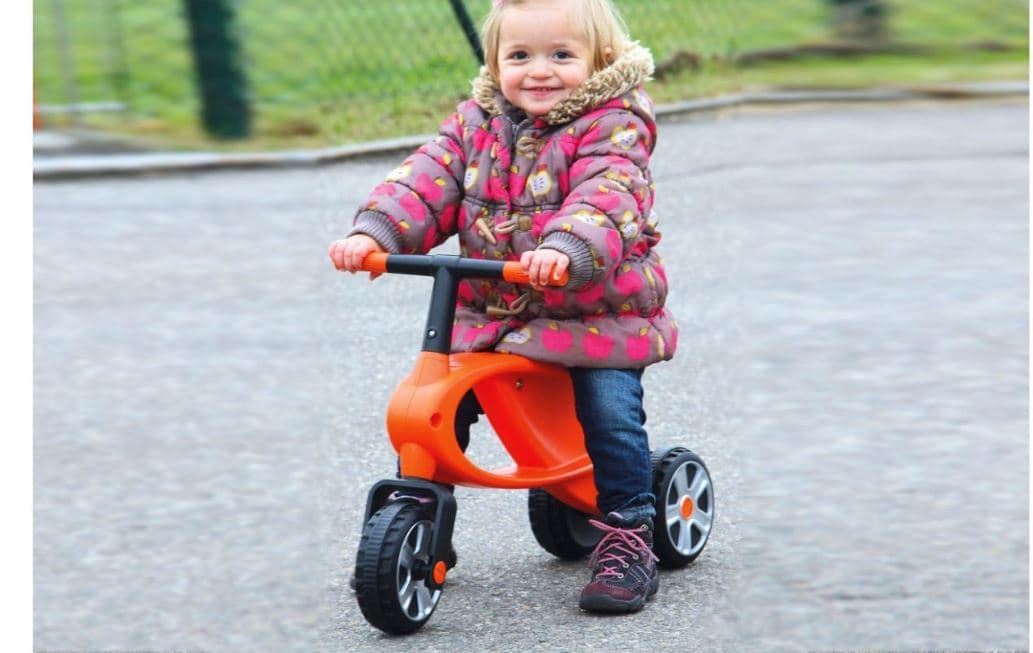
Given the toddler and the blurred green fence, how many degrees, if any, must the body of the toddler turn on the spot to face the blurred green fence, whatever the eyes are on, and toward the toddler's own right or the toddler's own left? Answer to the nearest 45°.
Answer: approximately 135° to the toddler's own right

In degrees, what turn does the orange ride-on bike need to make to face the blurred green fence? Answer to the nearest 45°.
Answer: approximately 135° to its right

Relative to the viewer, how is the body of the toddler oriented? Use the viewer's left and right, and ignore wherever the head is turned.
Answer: facing the viewer and to the left of the viewer
